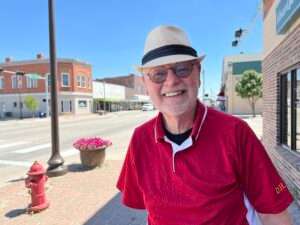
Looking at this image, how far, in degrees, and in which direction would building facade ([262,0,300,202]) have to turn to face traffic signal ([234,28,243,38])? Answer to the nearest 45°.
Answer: approximately 90° to its right

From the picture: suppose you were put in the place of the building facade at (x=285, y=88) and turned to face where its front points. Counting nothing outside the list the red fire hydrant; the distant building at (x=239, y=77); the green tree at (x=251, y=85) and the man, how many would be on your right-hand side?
2

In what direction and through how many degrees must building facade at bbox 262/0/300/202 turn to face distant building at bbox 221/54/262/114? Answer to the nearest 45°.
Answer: approximately 90° to its right

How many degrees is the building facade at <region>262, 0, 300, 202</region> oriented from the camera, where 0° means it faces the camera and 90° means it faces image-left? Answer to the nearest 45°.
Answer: approximately 90°

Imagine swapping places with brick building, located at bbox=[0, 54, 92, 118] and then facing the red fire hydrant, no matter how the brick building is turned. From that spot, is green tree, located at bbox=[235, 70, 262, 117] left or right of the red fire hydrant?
left

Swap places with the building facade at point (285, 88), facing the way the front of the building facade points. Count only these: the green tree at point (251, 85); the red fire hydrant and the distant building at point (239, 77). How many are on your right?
2

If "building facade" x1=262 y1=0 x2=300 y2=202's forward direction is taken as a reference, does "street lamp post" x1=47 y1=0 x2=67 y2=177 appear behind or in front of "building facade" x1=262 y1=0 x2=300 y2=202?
in front

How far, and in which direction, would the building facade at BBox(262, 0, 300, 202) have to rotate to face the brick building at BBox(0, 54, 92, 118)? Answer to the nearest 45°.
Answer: approximately 45° to its right
